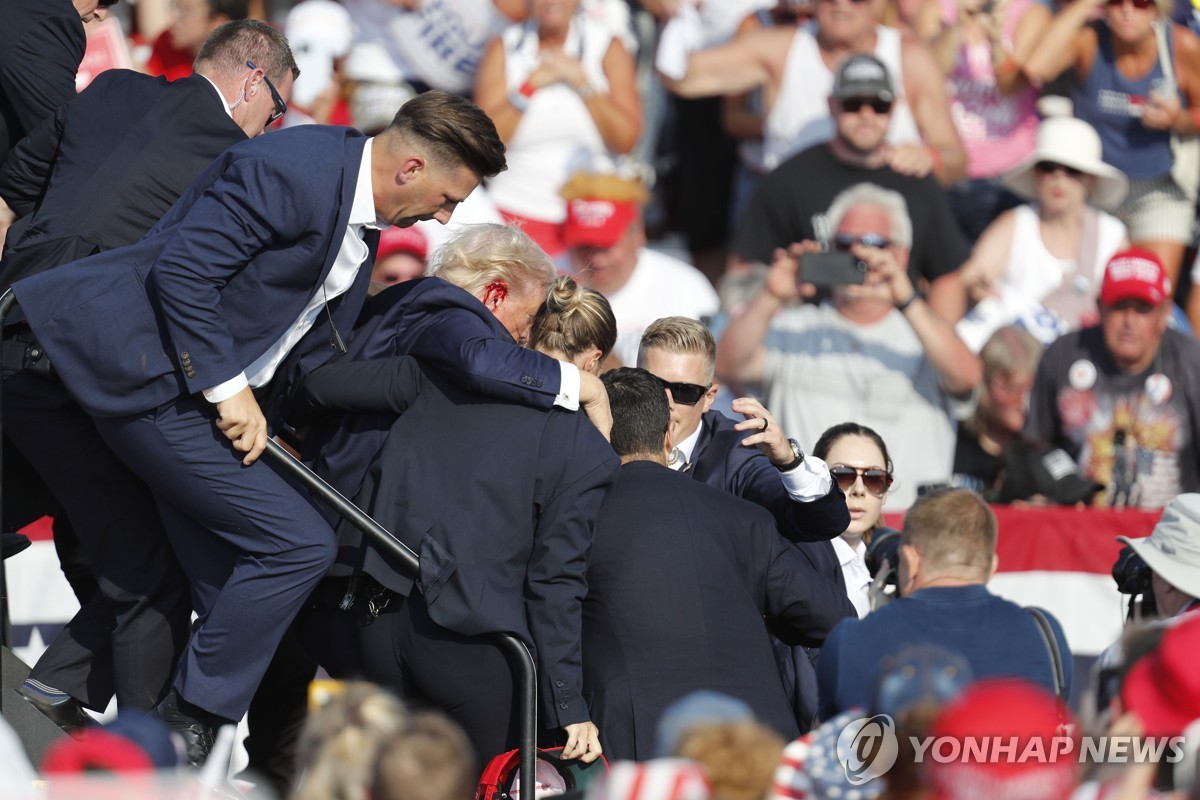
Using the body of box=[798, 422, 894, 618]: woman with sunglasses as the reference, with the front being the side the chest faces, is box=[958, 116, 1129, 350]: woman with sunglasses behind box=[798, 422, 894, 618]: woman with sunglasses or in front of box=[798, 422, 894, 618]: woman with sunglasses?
behind

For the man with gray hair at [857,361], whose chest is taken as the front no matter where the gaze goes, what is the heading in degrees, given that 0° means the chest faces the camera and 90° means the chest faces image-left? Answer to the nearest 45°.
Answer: approximately 0°

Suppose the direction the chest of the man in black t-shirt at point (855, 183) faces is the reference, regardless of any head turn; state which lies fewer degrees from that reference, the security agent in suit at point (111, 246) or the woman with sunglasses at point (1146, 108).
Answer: the security agent in suit

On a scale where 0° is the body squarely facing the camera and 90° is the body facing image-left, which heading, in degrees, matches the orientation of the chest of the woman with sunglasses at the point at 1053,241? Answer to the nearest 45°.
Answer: approximately 0°

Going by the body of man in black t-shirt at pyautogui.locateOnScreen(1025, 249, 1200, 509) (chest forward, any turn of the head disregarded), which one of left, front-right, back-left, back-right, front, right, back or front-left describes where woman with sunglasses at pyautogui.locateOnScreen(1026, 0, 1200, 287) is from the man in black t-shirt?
back

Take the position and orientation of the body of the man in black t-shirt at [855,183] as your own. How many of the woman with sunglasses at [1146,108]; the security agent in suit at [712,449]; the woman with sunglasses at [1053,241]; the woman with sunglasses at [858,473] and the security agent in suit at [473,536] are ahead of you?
3

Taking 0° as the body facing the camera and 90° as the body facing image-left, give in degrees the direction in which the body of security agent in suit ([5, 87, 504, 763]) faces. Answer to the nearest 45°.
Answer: approximately 270°

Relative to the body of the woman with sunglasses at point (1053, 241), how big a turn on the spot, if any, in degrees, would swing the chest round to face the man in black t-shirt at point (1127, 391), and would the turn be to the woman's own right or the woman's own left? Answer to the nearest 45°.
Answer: approximately 45° to the woman's own left

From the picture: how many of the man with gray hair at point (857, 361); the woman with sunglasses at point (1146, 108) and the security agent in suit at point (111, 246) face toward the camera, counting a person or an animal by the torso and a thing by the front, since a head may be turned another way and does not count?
2

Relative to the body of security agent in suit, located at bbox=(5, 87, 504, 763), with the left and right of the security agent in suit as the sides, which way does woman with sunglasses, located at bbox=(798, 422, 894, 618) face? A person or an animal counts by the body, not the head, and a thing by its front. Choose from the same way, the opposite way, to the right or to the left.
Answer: to the right
